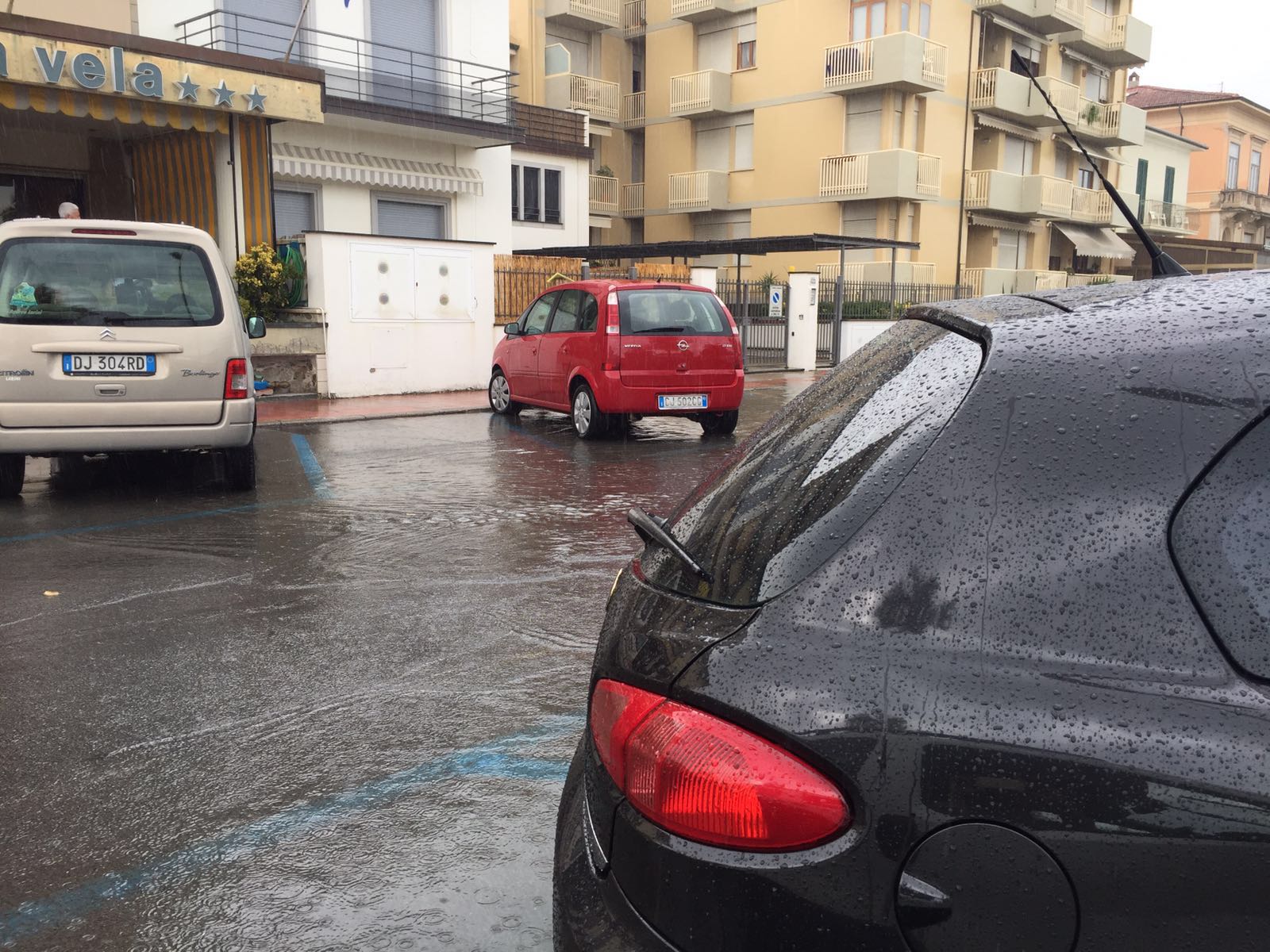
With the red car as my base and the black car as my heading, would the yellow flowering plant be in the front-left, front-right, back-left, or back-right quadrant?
back-right

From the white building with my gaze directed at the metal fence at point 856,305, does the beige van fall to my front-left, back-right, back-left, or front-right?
back-right

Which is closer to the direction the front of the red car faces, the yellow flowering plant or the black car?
the yellow flowering plant

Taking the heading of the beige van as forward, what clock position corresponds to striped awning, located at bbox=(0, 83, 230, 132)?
The striped awning is roughly at 12 o'clock from the beige van.

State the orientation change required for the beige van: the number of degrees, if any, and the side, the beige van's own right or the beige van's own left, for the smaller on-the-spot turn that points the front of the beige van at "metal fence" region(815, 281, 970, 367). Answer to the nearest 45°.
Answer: approximately 45° to the beige van's own right

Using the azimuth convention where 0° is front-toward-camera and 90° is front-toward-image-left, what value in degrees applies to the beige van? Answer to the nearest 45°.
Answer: approximately 180°

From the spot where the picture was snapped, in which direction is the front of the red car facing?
facing away from the viewer and to the left of the viewer

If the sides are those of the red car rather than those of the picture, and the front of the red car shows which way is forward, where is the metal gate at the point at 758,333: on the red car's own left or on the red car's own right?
on the red car's own right
